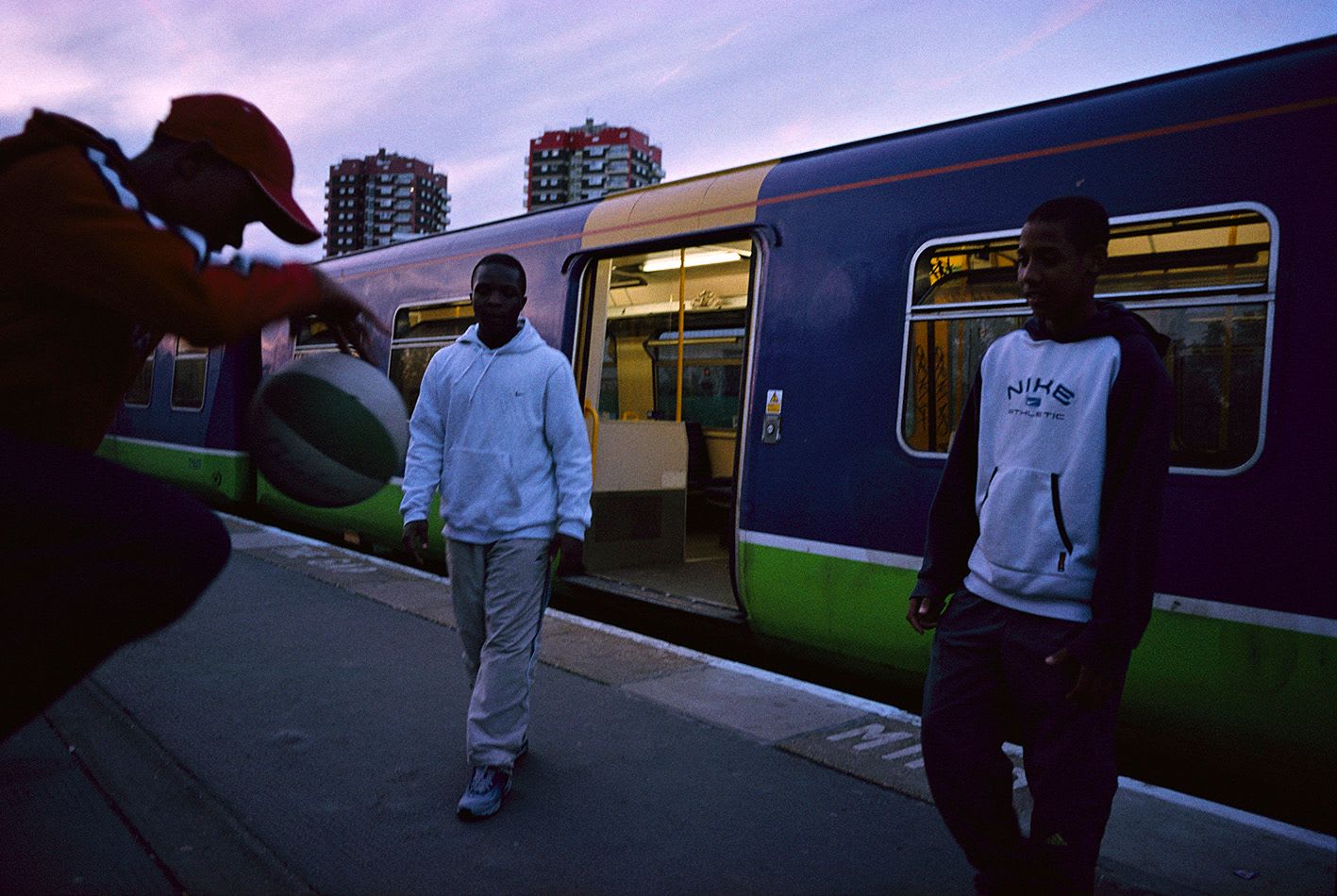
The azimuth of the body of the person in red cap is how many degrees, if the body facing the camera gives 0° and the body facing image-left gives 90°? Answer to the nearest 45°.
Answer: approximately 270°

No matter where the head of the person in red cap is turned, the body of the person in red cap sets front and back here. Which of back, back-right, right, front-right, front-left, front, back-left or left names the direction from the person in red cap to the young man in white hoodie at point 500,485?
front-left

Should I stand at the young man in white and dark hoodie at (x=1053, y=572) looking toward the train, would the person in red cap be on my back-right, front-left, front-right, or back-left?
back-left

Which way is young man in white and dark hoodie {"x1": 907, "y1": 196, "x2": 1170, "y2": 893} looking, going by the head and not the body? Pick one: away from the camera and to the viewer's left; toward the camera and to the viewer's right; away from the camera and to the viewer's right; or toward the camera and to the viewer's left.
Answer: toward the camera and to the viewer's left

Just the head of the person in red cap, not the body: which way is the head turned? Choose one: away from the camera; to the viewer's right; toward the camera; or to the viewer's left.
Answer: to the viewer's right

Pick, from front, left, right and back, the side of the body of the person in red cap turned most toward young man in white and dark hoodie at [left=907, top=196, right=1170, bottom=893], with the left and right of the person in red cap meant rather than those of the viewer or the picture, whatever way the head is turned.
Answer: front

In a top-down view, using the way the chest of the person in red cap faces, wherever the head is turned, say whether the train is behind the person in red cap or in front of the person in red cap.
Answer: in front
